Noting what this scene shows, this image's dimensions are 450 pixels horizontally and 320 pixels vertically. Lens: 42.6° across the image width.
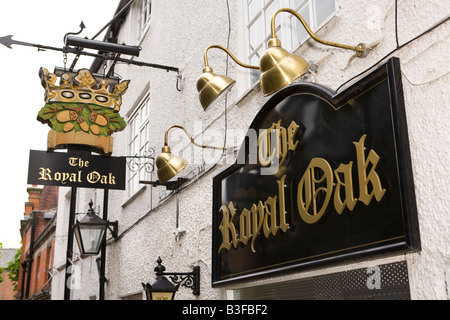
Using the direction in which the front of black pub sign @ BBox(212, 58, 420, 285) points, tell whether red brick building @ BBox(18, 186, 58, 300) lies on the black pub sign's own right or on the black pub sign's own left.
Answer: on the black pub sign's own right

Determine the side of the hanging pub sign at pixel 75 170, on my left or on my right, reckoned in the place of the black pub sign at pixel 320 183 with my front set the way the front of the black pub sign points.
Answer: on my right

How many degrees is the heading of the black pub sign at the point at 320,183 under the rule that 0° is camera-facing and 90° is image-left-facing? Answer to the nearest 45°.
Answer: approximately 45°

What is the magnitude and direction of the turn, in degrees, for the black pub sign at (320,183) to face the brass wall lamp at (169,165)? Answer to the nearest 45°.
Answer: approximately 90° to its right

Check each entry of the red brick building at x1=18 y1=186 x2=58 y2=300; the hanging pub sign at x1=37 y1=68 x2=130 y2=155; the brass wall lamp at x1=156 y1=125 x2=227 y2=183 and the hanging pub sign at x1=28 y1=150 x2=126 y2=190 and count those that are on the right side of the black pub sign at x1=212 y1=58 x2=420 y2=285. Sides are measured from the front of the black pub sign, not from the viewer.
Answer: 4

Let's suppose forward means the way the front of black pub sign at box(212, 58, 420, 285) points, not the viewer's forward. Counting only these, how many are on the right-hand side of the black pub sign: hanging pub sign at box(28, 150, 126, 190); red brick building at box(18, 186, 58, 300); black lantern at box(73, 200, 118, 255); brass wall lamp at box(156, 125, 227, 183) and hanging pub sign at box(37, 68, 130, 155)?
5

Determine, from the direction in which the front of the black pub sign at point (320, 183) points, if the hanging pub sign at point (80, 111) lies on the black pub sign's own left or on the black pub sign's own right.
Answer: on the black pub sign's own right

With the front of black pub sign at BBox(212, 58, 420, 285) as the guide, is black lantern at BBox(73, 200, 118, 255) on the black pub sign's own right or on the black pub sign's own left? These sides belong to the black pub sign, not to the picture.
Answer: on the black pub sign's own right
